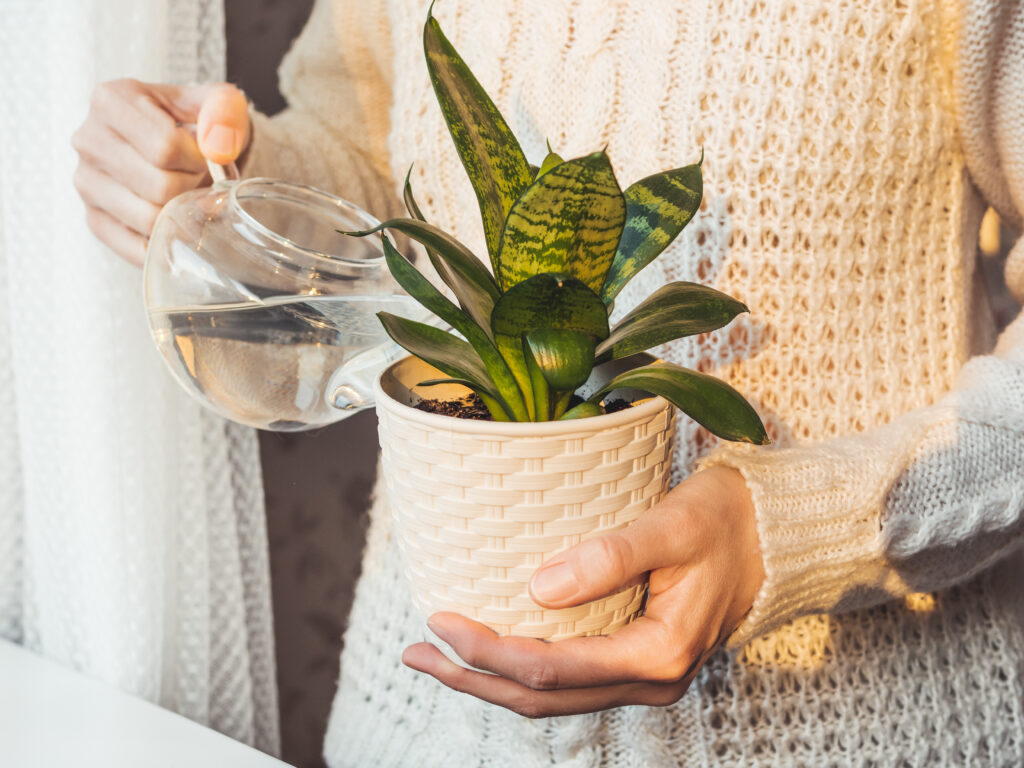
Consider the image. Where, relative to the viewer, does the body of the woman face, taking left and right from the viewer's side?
facing the viewer and to the left of the viewer
